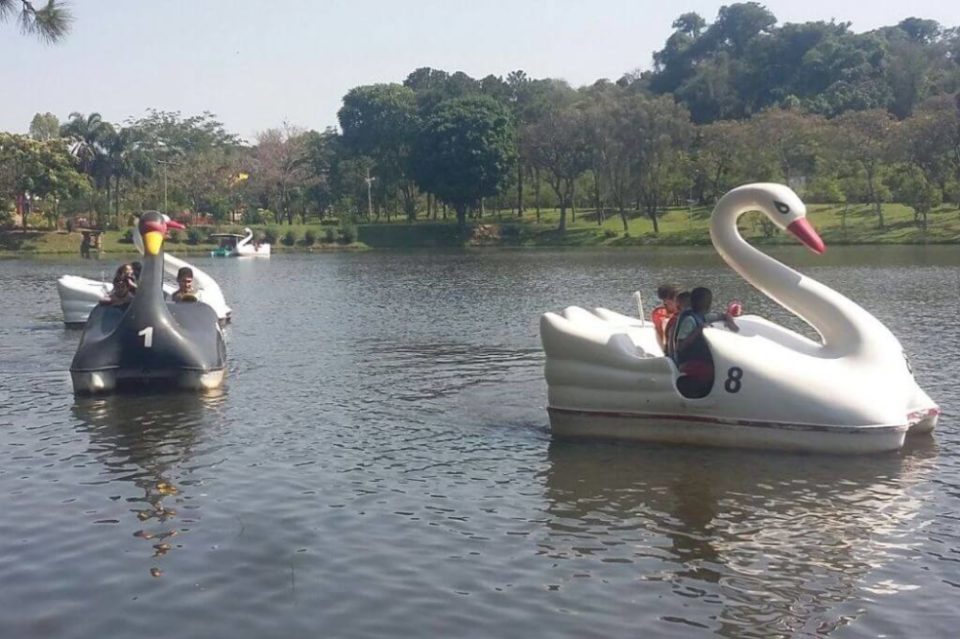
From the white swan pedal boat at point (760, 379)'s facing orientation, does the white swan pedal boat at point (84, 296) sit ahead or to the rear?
to the rear

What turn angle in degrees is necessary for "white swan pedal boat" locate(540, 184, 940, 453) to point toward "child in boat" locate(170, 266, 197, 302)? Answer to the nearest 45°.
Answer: approximately 135° to its left

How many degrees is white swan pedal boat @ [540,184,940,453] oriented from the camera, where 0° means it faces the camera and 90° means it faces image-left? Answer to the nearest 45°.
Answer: approximately 270°

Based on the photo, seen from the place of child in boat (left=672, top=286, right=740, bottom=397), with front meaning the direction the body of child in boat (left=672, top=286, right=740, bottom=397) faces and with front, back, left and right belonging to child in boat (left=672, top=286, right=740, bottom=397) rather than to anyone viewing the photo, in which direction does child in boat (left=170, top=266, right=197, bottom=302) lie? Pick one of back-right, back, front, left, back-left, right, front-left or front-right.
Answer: back-left

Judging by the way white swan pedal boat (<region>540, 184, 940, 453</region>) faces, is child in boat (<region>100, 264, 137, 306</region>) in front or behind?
behind

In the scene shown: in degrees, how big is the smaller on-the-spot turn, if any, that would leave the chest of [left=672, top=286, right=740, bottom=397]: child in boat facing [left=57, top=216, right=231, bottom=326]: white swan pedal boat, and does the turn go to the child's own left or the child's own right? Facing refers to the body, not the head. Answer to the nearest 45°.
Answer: approximately 135° to the child's own left

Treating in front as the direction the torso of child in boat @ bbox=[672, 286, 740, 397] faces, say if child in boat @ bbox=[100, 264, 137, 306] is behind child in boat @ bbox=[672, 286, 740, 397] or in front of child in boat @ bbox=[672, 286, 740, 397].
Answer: behind

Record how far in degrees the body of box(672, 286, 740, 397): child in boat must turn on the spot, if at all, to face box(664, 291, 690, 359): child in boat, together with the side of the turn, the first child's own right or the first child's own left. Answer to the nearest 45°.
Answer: approximately 90° to the first child's own left

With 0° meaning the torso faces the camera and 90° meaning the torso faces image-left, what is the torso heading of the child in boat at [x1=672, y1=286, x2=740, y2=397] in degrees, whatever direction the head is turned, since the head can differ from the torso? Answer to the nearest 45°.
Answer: approximately 270°
